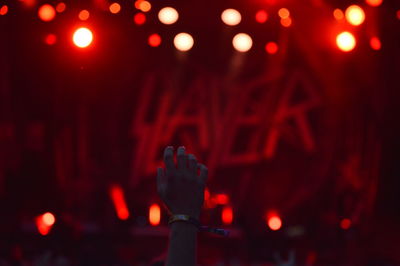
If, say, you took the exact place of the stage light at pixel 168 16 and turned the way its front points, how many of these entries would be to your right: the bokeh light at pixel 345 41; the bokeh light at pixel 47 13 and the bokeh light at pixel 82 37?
2

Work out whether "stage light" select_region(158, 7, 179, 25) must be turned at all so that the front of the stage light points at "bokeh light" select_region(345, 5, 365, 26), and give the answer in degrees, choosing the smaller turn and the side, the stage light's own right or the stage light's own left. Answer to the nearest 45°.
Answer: approximately 90° to the stage light's own left

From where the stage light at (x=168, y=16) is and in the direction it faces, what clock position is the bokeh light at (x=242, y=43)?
The bokeh light is roughly at 9 o'clock from the stage light.

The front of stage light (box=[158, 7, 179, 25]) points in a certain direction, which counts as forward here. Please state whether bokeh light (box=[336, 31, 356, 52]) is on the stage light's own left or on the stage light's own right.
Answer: on the stage light's own left

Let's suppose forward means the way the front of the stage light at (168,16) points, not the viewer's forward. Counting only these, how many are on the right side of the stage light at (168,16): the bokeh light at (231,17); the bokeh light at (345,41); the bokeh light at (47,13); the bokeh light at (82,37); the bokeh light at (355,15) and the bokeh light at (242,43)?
2

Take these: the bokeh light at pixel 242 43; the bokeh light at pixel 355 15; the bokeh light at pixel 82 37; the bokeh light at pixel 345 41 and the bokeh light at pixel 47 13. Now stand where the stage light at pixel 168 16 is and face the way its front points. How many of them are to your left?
3

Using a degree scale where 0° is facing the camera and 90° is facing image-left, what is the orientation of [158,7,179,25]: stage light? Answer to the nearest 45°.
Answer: approximately 0°

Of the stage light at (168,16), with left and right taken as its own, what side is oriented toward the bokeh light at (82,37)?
right

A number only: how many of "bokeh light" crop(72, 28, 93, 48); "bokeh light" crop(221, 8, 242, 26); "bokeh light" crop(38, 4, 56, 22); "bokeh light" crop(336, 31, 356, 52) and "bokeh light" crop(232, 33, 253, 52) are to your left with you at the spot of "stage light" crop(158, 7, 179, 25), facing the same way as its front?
3
